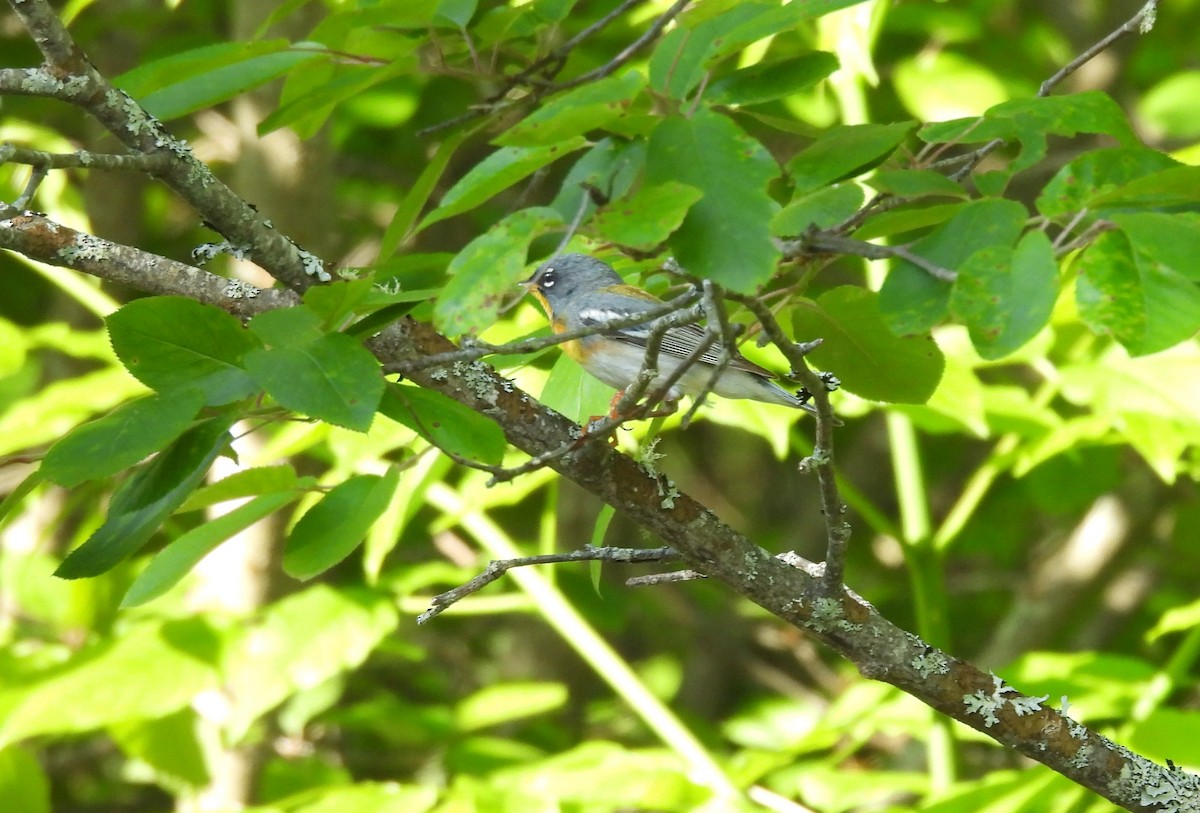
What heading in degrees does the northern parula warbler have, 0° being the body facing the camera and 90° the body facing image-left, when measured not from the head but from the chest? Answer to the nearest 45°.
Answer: approximately 90°

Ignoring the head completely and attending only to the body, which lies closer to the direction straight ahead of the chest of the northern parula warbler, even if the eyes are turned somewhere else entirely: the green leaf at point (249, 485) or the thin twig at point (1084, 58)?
the green leaf
